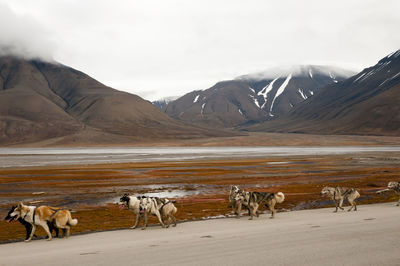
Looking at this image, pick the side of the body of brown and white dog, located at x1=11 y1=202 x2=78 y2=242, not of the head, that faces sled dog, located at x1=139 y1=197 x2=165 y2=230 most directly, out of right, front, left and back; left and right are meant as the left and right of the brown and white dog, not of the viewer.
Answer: back

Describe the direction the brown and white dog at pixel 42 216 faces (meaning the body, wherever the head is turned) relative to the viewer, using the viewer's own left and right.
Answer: facing to the left of the viewer

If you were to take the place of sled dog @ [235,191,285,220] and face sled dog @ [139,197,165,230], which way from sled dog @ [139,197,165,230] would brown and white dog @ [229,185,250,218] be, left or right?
right

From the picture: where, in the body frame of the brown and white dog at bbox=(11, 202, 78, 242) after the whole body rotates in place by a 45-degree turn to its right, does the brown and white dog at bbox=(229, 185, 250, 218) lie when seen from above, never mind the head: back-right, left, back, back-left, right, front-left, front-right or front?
back-right

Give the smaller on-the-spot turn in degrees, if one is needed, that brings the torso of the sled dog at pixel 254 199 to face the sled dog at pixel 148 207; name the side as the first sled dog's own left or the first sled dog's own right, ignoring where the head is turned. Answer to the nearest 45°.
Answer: approximately 45° to the first sled dog's own left

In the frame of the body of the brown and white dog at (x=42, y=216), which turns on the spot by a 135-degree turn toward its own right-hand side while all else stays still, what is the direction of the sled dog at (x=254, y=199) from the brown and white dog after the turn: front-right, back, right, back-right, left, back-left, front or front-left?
front-right

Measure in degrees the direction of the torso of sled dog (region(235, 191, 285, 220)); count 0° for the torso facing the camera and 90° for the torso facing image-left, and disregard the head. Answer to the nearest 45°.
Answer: approximately 90°

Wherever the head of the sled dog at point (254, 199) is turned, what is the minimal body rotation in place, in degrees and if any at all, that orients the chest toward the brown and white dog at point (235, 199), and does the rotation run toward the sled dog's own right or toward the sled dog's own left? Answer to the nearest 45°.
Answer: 0° — it already faces it
